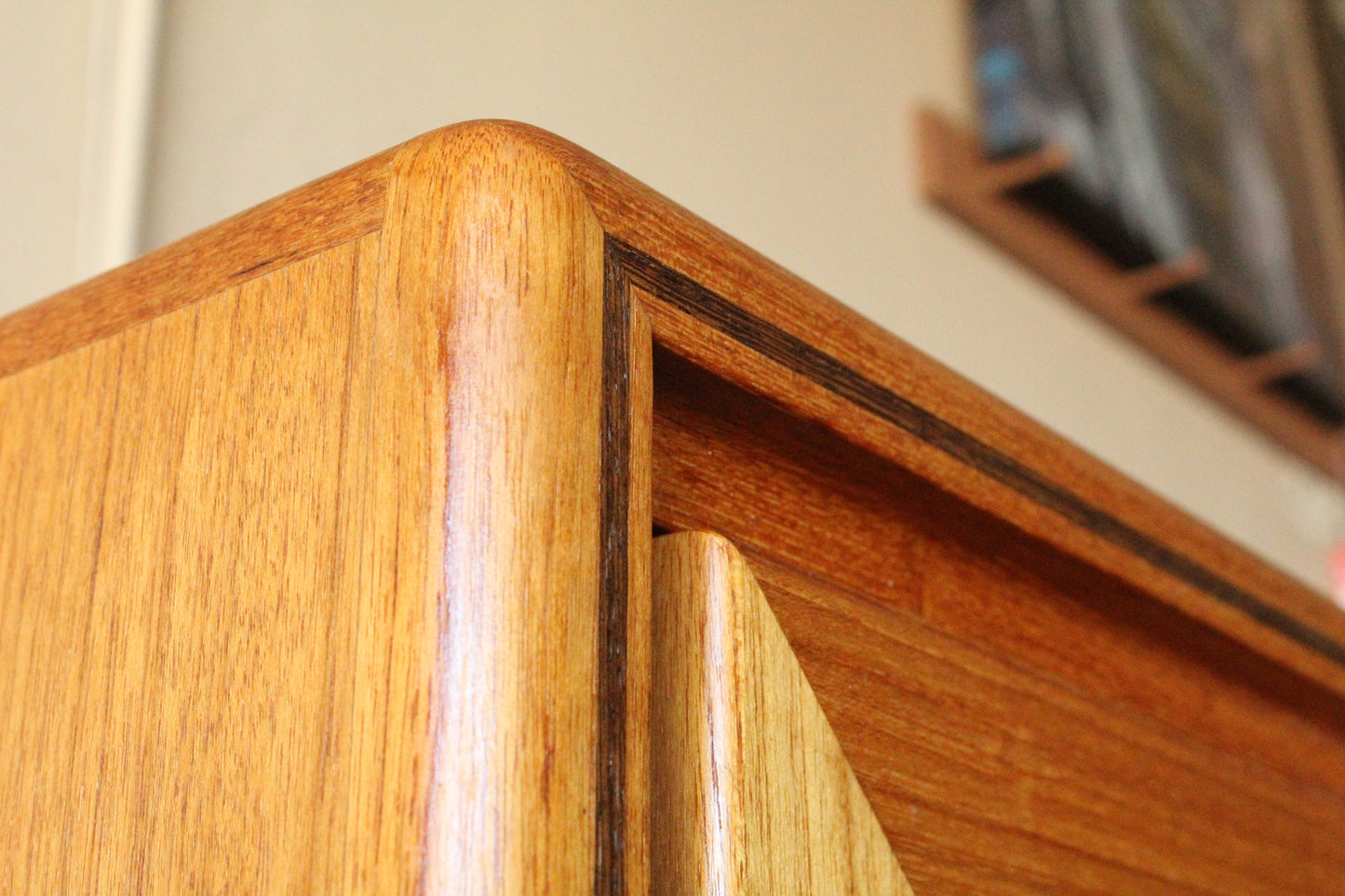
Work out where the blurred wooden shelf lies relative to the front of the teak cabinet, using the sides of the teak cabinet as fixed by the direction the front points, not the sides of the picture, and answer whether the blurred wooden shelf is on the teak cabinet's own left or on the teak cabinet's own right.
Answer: on the teak cabinet's own left

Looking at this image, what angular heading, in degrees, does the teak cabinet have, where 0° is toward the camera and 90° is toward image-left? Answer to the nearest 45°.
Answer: approximately 315°
